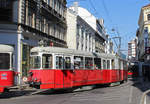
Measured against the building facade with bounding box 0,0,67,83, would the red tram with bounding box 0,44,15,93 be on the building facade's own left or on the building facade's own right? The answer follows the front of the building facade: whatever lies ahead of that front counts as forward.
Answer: on the building facade's own right

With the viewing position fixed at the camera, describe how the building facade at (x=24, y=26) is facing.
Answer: facing the viewer and to the right of the viewer

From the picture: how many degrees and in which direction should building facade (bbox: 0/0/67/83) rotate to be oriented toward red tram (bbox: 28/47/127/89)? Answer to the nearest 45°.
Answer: approximately 45° to its right
